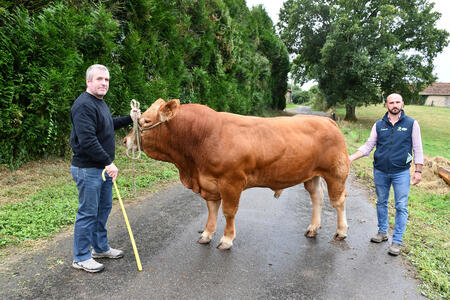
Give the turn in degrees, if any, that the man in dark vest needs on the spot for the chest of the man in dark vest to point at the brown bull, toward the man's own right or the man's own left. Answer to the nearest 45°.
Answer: approximately 45° to the man's own right

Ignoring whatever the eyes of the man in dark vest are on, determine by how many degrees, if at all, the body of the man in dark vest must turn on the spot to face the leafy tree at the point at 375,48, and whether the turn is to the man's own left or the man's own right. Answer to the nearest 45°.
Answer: approximately 180°

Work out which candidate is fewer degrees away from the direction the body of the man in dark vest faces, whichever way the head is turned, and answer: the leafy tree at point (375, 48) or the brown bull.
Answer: the brown bull

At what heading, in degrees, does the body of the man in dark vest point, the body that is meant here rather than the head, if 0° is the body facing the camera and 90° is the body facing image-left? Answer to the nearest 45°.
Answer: approximately 0°

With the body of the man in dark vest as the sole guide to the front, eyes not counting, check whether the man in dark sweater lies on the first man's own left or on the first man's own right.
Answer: on the first man's own right

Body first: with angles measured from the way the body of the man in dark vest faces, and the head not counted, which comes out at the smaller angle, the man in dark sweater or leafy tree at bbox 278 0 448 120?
the man in dark sweater

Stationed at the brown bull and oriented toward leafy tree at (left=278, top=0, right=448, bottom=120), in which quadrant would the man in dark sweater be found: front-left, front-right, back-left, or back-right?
back-left
